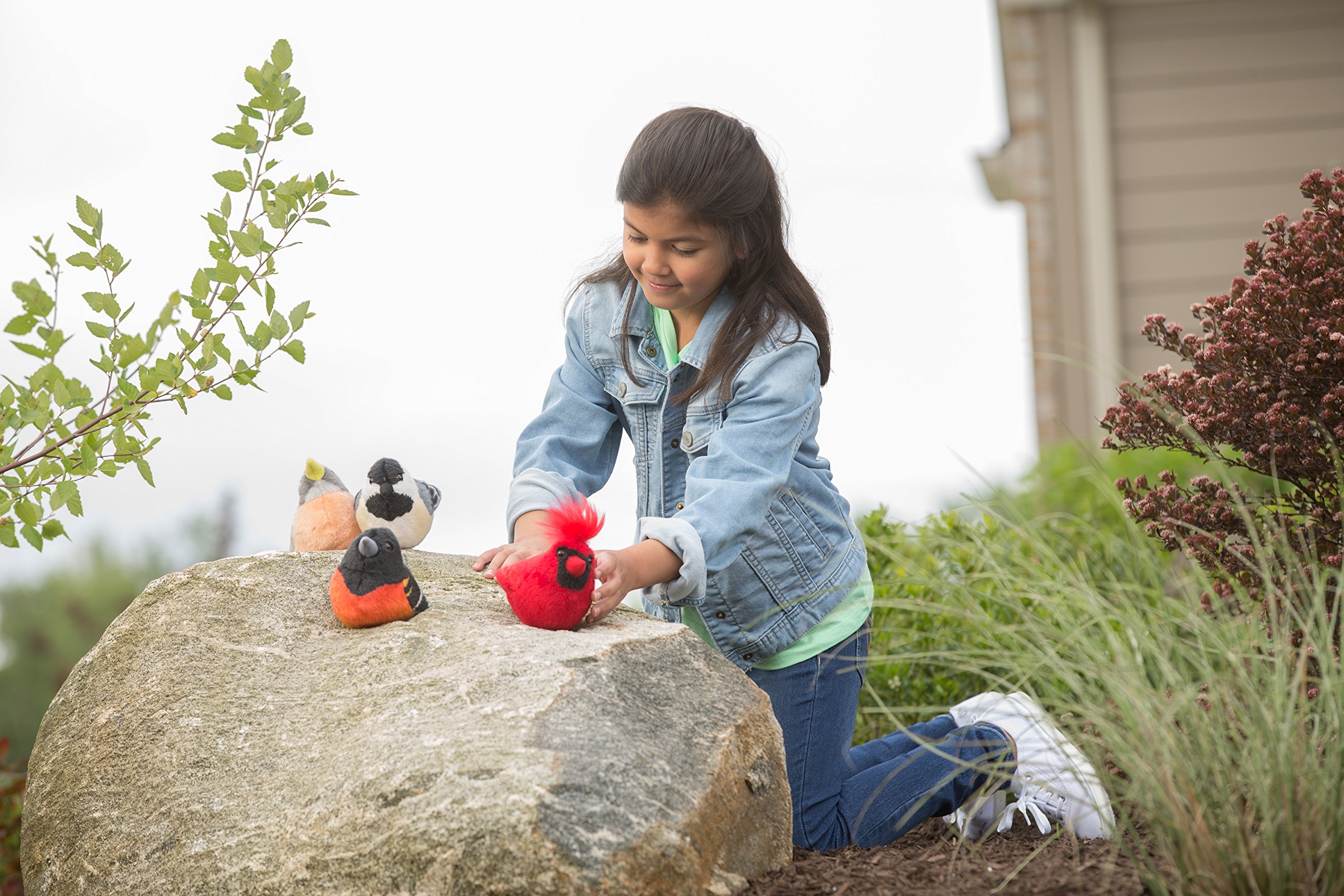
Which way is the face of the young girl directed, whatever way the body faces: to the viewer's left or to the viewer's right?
to the viewer's left

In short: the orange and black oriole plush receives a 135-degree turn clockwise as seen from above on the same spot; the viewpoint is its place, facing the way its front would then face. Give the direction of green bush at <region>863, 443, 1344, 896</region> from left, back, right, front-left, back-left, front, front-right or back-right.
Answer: back-right

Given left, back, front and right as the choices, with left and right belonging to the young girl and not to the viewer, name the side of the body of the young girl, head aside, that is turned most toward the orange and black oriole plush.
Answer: front

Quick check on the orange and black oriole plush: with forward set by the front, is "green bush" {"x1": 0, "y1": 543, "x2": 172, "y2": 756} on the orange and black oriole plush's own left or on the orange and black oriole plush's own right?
on the orange and black oriole plush's own right

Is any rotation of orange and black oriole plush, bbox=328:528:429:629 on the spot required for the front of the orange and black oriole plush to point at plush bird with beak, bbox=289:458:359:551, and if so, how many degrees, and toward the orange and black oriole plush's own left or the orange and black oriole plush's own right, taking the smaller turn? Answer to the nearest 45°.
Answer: approximately 135° to the orange and black oriole plush's own right

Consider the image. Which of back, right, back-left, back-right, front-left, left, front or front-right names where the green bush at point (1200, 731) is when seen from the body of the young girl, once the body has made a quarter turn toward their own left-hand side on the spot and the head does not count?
front

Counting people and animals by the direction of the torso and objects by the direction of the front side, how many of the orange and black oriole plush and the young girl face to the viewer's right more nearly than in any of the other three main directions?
0

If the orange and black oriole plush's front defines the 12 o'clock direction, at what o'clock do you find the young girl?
The young girl is roughly at 7 o'clock from the orange and black oriole plush.

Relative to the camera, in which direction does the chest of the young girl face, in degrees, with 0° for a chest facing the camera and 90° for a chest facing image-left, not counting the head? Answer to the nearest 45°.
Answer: approximately 45°

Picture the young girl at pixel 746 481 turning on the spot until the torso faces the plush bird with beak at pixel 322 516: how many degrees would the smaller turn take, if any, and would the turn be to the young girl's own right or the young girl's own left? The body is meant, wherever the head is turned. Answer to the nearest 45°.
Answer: approximately 45° to the young girl's own right

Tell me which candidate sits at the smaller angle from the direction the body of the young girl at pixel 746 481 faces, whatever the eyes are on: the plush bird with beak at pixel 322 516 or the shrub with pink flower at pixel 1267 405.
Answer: the plush bird with beak

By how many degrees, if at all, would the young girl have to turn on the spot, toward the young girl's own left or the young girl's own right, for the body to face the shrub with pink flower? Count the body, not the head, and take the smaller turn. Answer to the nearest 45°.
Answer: approximately 135° to the young girl's own left

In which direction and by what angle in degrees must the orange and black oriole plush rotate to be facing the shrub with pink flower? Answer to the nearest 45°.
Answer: approximately 135° to its left

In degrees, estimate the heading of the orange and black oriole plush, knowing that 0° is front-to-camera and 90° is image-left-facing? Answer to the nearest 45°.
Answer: approximately 45°
